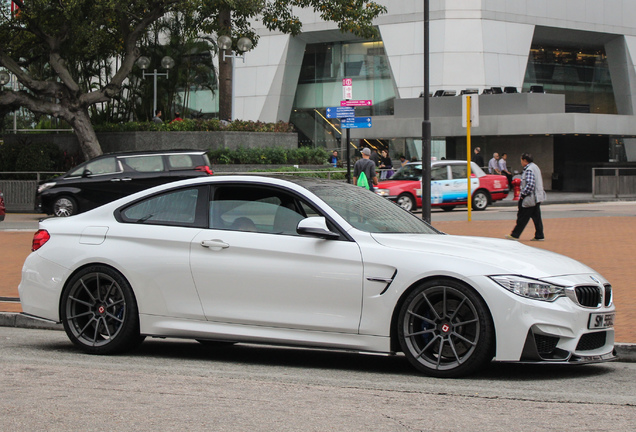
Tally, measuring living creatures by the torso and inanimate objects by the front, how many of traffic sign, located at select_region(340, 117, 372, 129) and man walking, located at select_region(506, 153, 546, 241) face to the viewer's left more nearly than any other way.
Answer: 1

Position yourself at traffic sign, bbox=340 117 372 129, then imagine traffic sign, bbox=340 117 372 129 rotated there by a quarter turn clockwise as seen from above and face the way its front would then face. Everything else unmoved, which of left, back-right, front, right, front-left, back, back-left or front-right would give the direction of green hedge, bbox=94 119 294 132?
front-right

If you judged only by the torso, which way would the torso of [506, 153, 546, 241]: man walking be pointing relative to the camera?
to the viewer's left

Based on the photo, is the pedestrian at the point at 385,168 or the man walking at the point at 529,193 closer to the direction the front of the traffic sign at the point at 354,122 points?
the man walking

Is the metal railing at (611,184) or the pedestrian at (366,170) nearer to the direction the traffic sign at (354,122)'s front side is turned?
the pedestrian

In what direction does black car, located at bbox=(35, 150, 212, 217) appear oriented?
to the viewer's left

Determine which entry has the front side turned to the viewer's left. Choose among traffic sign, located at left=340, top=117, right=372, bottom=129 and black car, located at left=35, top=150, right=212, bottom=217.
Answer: the black car

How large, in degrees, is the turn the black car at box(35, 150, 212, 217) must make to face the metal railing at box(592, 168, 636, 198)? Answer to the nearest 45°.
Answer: approximately 135° to its right

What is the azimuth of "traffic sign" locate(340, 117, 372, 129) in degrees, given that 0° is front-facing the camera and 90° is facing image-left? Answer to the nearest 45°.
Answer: approximately 0°

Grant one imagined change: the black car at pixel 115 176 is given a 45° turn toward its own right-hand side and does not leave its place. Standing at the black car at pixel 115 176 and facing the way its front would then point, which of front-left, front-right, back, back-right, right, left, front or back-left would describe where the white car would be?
back-left

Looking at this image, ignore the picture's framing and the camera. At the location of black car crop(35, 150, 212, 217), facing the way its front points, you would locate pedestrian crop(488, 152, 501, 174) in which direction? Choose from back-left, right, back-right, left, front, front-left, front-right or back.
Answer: back-right

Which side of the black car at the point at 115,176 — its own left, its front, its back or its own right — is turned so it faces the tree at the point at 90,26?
right

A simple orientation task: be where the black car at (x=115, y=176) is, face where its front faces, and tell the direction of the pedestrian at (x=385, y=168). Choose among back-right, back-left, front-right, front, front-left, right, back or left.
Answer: back-right
